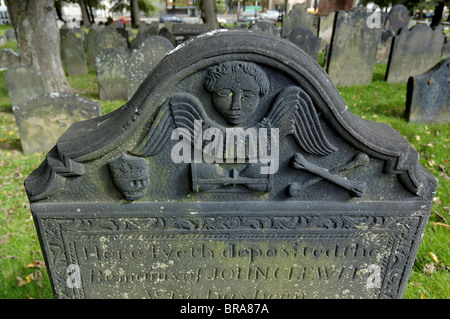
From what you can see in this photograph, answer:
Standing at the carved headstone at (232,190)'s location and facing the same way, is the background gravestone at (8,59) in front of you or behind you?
behind

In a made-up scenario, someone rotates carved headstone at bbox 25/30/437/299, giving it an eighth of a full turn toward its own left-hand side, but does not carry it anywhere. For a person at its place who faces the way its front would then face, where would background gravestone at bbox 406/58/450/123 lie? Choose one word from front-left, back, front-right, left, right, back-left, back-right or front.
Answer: left

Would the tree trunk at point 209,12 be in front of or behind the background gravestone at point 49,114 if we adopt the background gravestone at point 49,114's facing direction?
behind

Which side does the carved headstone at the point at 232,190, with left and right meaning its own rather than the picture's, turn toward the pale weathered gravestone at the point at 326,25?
back

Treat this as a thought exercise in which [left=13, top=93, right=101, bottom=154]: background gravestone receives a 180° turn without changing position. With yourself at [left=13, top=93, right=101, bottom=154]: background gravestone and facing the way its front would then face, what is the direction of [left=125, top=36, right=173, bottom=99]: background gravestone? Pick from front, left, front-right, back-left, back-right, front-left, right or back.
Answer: front-right

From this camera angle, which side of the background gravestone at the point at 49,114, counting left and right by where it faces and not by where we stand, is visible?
front

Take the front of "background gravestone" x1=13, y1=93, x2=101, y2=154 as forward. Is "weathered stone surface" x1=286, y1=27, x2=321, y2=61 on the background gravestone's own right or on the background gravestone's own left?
on the background gravestone's own left

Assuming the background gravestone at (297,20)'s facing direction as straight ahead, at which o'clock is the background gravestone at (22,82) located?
the background gravestone at (22,82) is roughly at 1 o'clock from the background gravestone at (297,20).

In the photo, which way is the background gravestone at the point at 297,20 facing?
toward the camera

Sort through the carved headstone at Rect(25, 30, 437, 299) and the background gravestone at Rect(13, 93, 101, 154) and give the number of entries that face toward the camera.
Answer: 2

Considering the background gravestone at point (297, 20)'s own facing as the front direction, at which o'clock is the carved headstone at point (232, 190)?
The carved headstone is roughly at 12 o'clock from the background gravestone.

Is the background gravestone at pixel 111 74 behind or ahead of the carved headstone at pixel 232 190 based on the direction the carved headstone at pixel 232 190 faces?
behind
